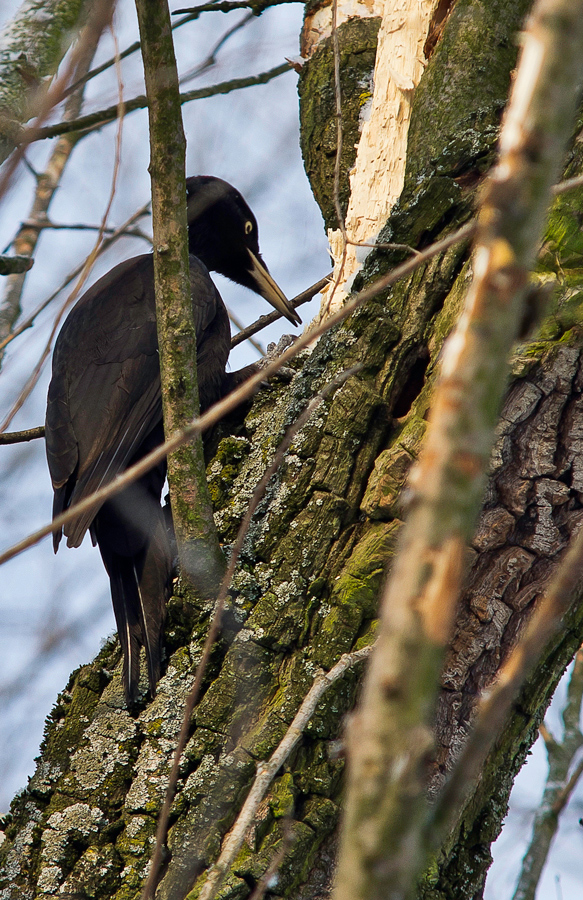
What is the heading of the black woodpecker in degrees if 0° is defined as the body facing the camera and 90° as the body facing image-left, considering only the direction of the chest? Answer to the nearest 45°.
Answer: approximately 270°

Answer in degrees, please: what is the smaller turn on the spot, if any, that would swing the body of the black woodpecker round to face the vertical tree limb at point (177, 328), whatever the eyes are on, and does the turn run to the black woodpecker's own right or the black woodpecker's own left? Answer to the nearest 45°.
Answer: approximately 90° to the black woodpecker's own right
